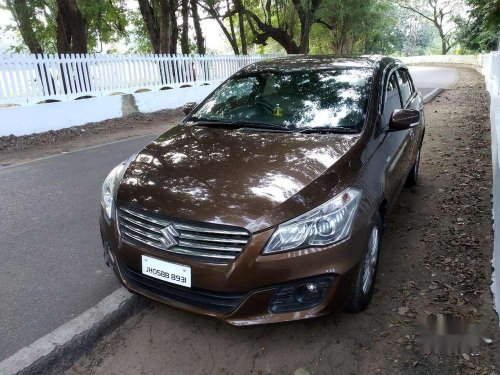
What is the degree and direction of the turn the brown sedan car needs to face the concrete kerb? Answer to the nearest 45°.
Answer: approximately 45° to its right

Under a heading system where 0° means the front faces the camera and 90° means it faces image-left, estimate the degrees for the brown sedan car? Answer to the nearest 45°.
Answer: approximately 45°

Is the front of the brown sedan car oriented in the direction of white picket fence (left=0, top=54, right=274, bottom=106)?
no
